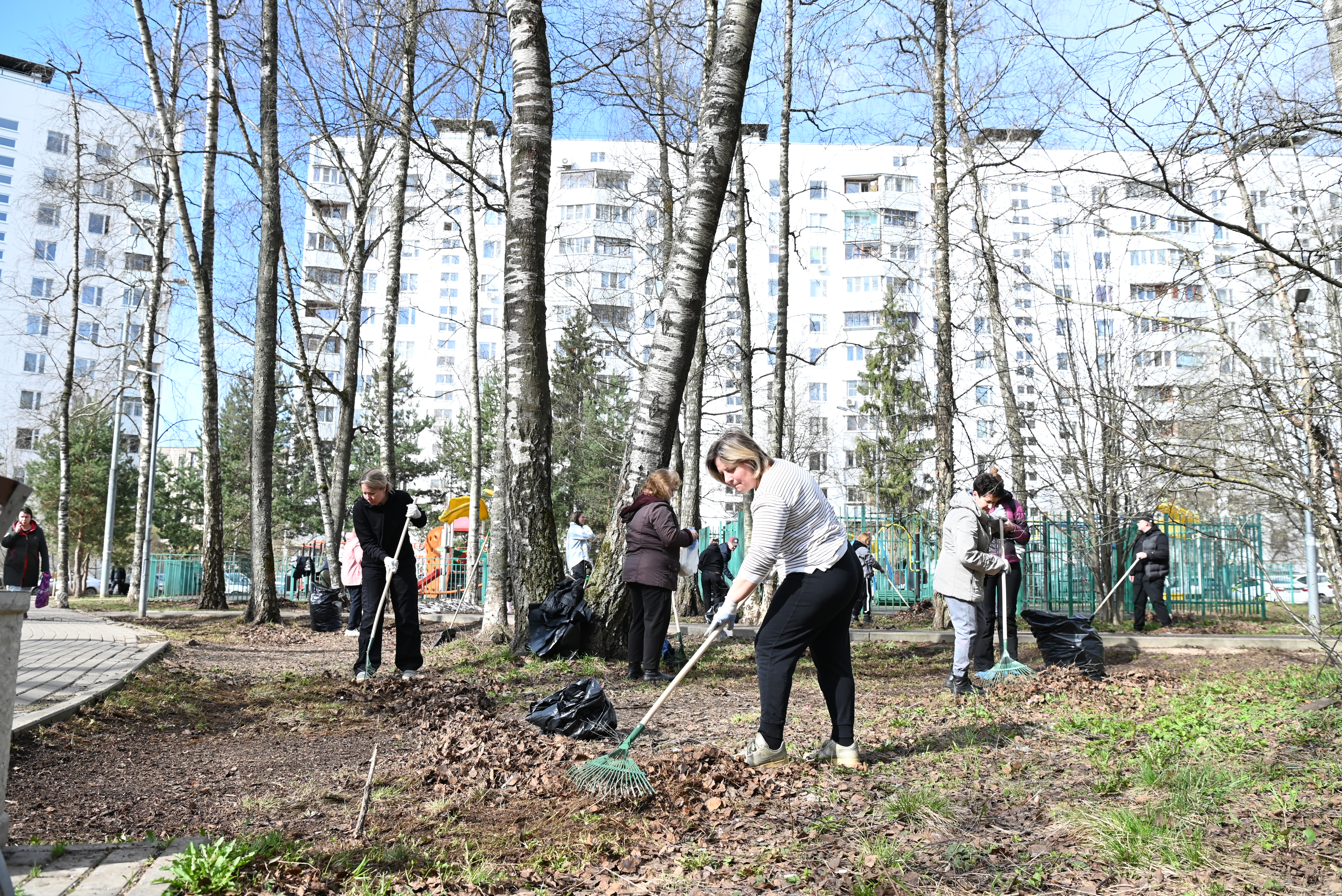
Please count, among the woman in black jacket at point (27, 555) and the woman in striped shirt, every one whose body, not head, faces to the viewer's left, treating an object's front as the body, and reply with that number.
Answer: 1

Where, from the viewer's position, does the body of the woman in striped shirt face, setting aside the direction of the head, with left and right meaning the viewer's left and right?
facing to the left of the viewer

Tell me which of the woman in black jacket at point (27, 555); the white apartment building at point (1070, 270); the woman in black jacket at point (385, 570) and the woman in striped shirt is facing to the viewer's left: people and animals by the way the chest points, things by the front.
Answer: the woman in striped shirt

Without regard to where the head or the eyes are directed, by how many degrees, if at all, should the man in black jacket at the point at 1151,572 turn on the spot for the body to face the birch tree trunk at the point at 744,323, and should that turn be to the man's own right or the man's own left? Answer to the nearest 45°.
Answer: approximately 45° to the man's own right

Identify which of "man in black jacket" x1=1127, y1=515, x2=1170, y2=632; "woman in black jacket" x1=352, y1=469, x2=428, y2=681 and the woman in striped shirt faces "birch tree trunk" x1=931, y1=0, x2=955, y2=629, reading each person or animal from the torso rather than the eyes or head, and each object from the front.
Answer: the man in black jacket

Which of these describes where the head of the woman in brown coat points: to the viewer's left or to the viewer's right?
to the viewer's right

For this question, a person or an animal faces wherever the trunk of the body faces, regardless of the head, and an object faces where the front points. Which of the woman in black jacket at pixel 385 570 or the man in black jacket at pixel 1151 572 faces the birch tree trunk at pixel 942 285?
the man in black jacket

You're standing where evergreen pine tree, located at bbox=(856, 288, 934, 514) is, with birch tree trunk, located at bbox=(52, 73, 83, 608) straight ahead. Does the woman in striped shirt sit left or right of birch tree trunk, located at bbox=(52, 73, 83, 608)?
left

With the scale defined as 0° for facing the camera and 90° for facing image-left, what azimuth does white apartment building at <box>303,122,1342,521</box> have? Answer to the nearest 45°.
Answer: approximately 0°
